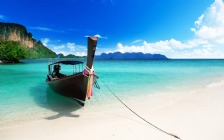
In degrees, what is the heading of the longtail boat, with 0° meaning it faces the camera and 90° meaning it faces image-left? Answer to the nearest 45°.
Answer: approximately 315°
